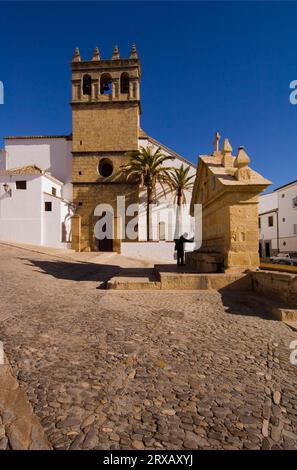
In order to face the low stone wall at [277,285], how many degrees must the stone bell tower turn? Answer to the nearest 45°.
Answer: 0° — it already faces it

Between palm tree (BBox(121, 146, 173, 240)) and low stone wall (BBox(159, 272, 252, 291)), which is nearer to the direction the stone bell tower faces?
the low stone wall

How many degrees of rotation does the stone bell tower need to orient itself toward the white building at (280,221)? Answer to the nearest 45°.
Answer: approximately 90° to its left

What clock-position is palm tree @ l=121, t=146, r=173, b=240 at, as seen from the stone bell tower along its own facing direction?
The palm tree is roughly at 10 o'clock from the stone bell tower.

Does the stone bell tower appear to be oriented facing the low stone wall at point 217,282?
yes

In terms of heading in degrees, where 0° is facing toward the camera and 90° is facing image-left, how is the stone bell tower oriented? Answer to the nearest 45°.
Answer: approximately 0°
